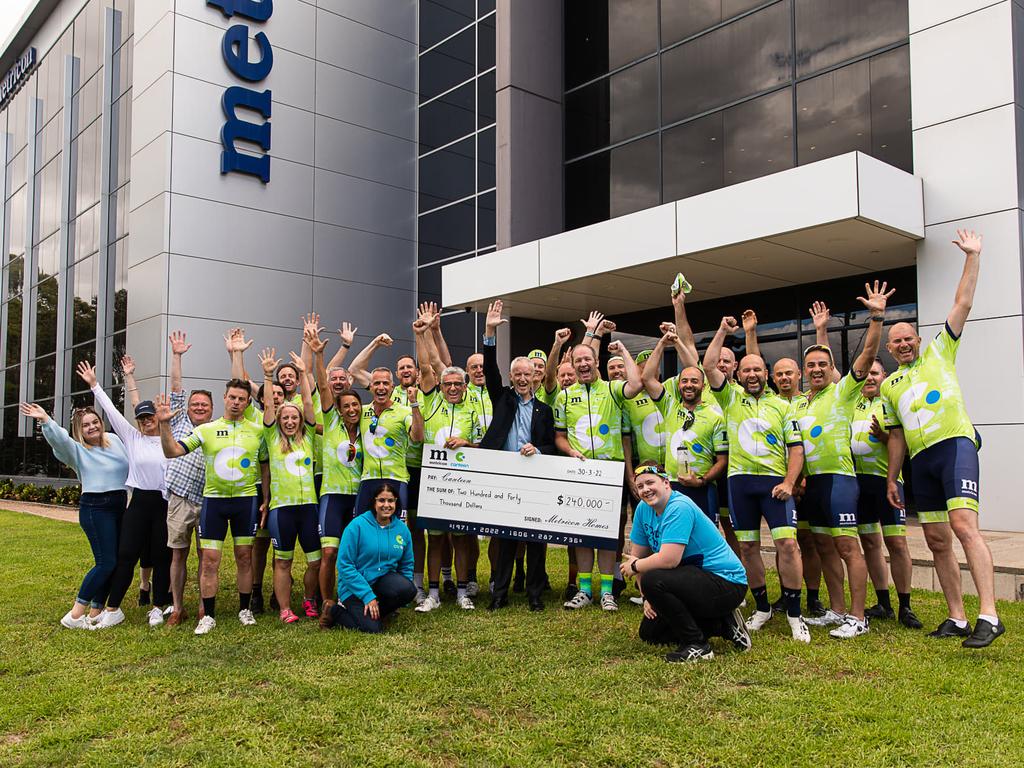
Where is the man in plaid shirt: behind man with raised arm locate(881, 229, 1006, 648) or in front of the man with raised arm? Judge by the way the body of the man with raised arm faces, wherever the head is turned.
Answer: in front

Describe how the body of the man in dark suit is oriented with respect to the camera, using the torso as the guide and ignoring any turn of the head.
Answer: toward the camera

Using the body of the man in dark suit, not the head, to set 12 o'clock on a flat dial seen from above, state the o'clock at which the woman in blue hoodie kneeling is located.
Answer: The woman in blue hoodie kneeling is roughly at 2 o'clock from the man in dark suit.

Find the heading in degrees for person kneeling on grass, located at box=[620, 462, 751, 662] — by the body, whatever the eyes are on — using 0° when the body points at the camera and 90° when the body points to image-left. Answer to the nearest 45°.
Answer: approximately 45°

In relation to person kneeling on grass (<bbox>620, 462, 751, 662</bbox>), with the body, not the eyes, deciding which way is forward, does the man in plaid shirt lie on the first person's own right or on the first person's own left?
on the first person's own right

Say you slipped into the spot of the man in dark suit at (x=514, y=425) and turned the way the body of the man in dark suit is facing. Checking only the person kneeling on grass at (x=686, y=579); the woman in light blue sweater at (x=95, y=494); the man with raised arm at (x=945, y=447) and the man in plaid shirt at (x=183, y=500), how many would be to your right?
2

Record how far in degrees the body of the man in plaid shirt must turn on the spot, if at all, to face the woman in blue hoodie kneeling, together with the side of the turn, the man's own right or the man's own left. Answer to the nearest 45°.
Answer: approximately 45° to the man's own left

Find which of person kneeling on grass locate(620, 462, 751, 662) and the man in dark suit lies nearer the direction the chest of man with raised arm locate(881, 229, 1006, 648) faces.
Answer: the person kneeling on grass

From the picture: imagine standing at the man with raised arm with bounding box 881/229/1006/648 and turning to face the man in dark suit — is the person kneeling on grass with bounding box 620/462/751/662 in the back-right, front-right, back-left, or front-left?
front-left

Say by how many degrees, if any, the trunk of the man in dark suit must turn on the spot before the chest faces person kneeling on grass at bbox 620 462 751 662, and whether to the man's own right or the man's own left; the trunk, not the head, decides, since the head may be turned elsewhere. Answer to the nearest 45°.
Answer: approximately 45° to the man's own left

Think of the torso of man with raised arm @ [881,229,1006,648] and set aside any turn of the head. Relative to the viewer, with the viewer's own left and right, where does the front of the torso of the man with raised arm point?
facing the viewer and to the left of the viewer
